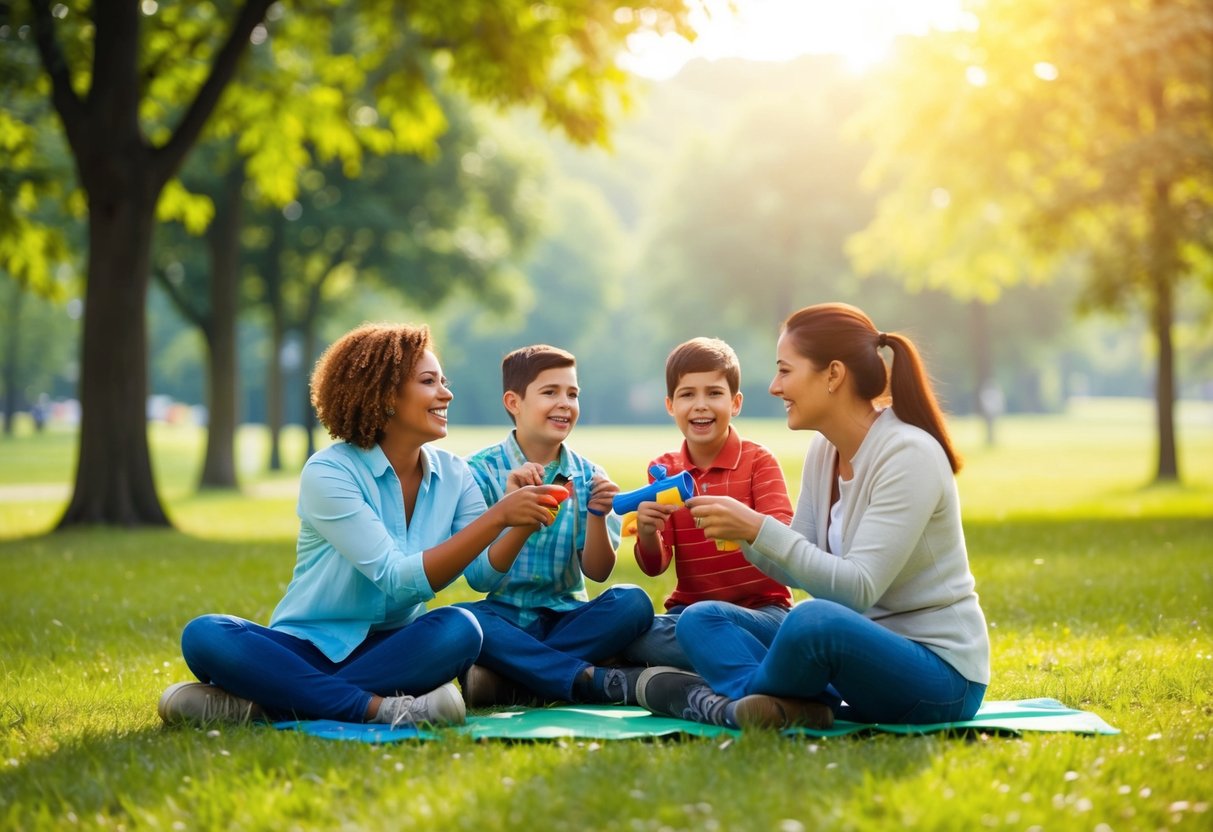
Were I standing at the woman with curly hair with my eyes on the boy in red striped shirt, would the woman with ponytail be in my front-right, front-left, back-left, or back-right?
front-right

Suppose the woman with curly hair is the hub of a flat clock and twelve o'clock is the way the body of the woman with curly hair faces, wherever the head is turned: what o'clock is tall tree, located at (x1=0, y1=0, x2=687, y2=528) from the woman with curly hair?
The tall tree is roughly at 7 o'clock from the woman with curly hair.

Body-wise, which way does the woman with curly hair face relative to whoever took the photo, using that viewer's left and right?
facing the viewer and to the right of the viewer

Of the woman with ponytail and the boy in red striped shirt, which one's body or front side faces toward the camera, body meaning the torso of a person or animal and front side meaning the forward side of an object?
the boy in red striped shirt

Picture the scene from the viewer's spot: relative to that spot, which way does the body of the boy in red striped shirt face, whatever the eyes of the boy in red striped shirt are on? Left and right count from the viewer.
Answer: facing the viewer

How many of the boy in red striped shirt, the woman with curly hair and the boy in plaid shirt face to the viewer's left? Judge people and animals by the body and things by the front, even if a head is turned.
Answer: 0

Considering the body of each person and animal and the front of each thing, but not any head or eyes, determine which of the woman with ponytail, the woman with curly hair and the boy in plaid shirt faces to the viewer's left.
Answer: the woman with ponytail

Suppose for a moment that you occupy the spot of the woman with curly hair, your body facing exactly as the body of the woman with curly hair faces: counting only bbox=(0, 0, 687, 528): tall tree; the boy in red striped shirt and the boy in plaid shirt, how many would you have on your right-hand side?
0

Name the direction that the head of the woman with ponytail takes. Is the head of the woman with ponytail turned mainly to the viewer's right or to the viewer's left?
to the viewer's left

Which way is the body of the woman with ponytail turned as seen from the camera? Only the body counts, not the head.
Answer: to the viewer's left

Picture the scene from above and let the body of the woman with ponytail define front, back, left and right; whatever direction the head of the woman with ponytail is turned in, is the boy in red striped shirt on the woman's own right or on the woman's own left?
on the woman's own right

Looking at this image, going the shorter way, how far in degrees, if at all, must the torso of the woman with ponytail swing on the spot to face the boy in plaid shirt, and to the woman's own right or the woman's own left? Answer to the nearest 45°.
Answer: approximately 45° to the woman's own right

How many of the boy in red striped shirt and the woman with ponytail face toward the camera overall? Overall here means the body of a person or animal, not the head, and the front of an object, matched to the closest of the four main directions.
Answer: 1

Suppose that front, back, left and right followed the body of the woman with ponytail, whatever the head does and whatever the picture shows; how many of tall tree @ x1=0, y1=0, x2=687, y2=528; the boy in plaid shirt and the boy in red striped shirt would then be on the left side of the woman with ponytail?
0

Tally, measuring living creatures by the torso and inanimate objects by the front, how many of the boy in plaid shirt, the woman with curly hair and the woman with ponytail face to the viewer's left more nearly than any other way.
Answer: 1

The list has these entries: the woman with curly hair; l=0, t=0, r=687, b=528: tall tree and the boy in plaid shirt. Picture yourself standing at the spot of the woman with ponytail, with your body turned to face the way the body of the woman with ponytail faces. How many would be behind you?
0

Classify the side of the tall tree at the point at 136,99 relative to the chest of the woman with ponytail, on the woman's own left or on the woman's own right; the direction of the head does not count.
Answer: on the woman's own right

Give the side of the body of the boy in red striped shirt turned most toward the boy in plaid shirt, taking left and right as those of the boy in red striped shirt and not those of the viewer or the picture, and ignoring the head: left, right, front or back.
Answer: right

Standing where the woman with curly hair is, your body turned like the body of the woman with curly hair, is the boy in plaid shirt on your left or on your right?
on your left
